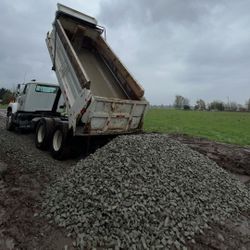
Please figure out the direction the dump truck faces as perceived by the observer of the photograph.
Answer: facing away from the viewer and to the left of the viewer
